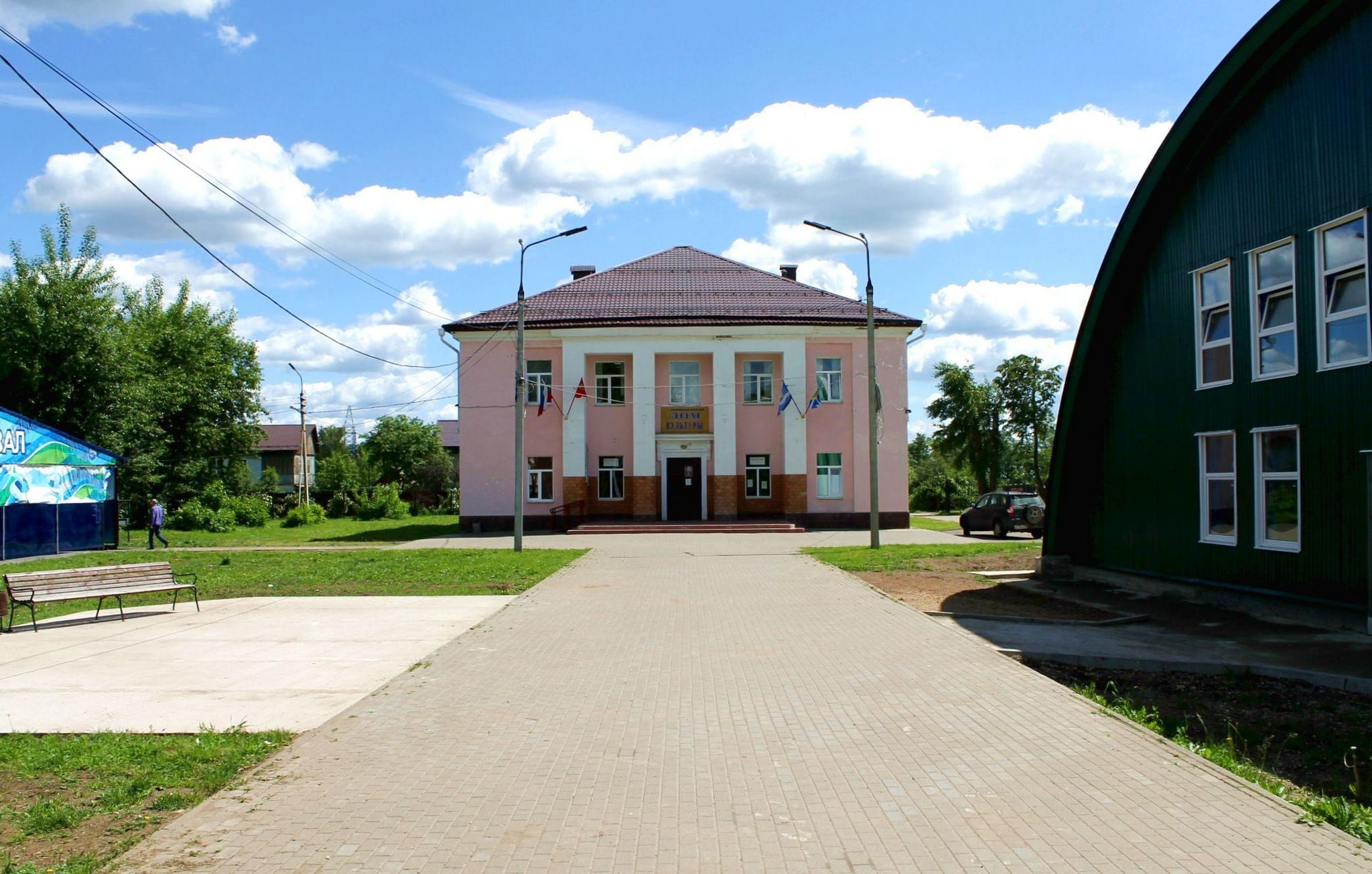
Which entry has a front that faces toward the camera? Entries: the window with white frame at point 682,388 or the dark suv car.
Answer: the window with white frame

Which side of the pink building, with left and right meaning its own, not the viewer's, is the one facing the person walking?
right

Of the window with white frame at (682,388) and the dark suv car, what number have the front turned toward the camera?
1

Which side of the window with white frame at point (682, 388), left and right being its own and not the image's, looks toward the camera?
front

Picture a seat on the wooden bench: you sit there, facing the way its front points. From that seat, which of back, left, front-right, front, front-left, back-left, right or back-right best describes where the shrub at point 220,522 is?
back-left

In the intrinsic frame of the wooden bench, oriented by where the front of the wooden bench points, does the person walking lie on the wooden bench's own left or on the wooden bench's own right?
on the wooden bench's own left

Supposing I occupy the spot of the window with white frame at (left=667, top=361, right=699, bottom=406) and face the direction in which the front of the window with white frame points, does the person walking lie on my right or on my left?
on my right

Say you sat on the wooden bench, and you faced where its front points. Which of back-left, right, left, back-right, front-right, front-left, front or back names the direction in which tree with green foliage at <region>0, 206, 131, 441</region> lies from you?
back-left

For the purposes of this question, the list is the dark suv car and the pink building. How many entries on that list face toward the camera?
1

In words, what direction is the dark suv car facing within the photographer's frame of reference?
facing away from the viewer and to the left of the viewer
